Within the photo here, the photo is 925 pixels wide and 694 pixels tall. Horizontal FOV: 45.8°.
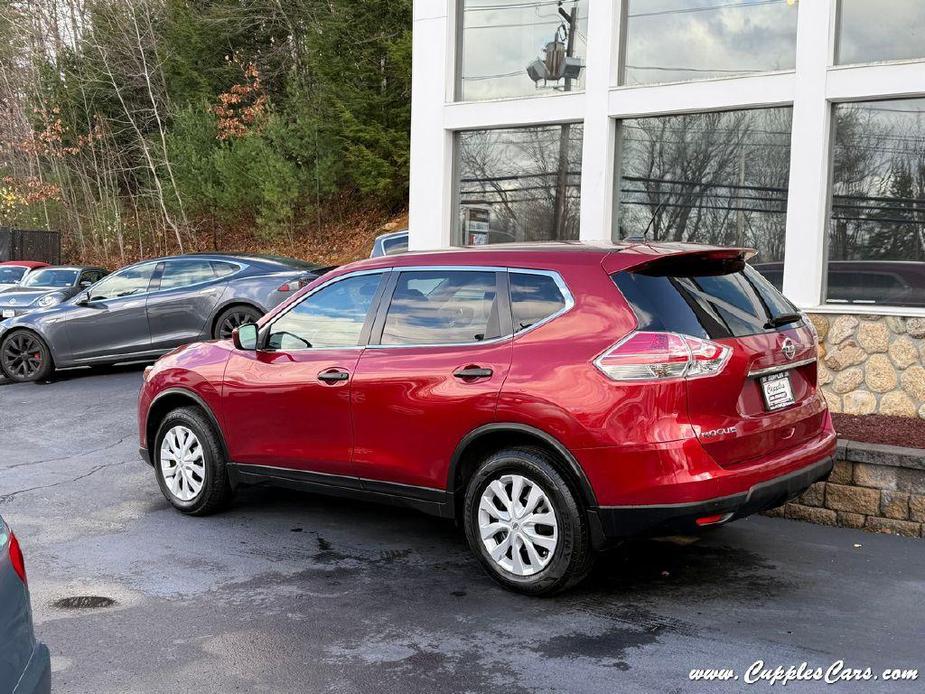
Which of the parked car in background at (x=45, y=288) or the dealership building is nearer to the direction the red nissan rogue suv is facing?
the parked car in background

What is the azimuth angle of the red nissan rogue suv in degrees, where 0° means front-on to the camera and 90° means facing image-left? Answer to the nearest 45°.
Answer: approximately 135°

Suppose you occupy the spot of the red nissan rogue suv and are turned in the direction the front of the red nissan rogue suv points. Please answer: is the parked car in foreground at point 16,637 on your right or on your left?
on your left

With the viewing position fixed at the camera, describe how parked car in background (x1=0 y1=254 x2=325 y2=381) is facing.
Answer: facing to the left of the viewer

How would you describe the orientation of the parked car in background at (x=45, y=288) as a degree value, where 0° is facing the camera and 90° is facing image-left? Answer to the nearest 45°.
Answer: approximately 45°

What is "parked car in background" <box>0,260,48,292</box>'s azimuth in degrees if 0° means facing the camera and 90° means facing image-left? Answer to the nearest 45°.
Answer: approximately 45°

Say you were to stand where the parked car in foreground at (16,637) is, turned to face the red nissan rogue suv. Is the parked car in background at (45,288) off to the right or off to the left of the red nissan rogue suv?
left

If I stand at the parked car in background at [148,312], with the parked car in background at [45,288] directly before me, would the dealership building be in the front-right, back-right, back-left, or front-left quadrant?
back-right
